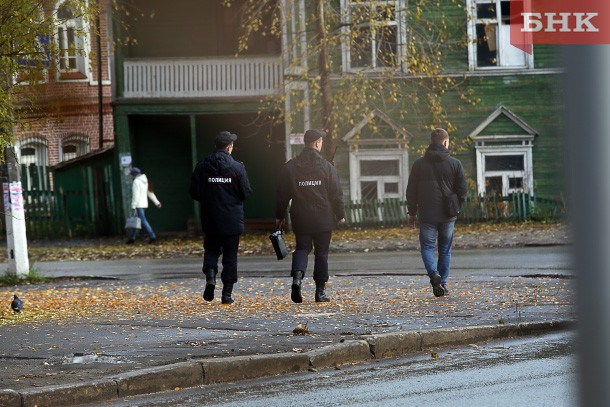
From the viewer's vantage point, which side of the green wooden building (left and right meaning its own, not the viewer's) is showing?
front

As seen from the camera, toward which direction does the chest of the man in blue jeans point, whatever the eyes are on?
away from the camera

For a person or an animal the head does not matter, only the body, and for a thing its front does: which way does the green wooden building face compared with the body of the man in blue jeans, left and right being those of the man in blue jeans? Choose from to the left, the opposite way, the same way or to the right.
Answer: the opposite way

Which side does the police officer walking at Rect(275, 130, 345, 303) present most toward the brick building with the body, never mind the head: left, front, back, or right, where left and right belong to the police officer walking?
front

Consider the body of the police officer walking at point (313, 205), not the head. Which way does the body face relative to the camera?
away from the camera

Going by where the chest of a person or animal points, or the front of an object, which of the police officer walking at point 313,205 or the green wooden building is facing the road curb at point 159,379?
the green wooden building

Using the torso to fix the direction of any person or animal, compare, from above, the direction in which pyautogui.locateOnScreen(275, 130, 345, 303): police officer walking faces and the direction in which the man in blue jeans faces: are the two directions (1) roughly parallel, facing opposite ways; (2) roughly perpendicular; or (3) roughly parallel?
roughly parallel

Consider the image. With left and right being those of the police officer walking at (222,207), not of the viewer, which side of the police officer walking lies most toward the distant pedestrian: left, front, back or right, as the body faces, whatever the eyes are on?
front

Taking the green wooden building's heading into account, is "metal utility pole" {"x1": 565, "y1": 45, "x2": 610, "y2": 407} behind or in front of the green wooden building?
in front

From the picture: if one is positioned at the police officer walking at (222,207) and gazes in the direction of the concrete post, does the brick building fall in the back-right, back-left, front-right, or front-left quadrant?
front-right

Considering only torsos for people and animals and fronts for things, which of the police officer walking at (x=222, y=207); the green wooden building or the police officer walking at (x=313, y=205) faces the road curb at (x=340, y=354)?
the green wooden building

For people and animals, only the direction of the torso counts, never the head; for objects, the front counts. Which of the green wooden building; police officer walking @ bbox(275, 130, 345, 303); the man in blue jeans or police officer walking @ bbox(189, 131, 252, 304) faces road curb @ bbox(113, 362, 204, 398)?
the green wooden building

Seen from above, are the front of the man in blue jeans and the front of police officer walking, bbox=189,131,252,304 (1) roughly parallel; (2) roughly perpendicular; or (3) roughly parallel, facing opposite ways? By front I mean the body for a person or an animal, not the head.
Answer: roughly parallel

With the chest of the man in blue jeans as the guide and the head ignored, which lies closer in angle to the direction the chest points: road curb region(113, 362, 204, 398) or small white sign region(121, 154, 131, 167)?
the small white sign

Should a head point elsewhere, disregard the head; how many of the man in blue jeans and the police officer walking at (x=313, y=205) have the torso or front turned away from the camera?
2

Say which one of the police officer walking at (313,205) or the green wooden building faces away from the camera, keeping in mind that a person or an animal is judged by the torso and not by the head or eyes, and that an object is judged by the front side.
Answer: the police officer walking

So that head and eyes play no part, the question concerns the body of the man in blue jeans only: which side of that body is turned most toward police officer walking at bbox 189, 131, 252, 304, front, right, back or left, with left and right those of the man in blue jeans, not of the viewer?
left

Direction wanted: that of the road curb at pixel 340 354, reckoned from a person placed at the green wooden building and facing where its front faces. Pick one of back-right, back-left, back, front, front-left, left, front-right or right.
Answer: front

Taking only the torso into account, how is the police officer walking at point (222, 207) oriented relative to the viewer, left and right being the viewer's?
facing away from the viewer

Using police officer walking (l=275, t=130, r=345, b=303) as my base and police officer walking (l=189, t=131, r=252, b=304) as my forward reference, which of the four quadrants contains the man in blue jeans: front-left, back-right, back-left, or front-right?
back-right
